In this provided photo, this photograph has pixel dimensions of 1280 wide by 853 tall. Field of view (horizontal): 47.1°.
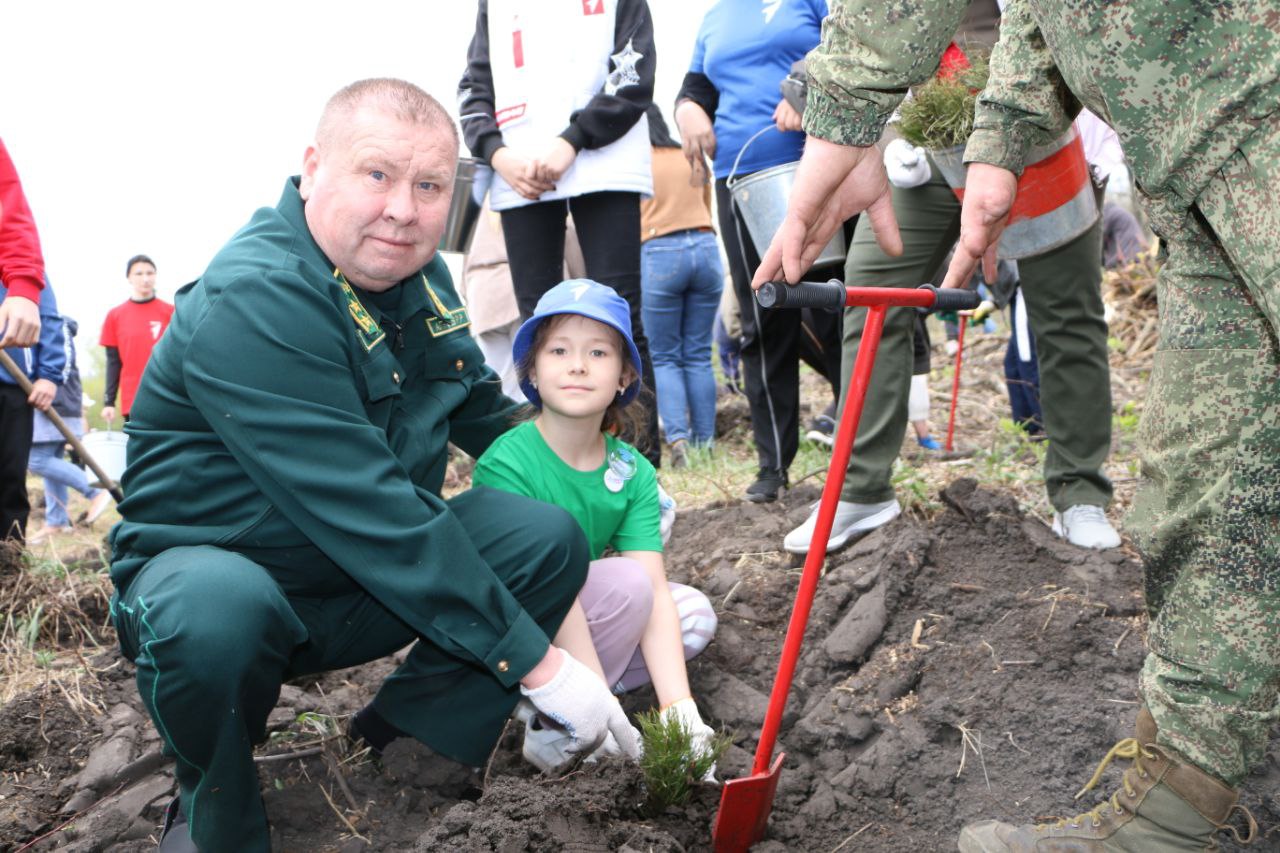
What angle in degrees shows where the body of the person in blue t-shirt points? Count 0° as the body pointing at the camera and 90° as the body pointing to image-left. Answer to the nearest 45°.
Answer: approximately 0°

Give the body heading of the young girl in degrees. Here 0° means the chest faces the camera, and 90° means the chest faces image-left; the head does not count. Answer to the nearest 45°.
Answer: approximately 0°

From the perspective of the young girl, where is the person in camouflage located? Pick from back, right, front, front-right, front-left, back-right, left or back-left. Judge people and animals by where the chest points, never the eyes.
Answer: front-left

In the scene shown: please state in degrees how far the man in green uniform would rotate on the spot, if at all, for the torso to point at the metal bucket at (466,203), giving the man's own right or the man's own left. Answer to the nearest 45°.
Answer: approximately 135° to the man's own left

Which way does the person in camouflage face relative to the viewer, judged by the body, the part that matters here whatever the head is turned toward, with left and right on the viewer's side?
facing to the left of the viewer

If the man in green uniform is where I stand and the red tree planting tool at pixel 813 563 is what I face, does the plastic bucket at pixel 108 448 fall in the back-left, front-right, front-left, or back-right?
back-left

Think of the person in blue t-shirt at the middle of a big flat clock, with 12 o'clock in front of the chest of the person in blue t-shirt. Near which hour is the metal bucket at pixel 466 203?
The metal bucket is roughly at 4 o'clock from the person in blue t-shirt.

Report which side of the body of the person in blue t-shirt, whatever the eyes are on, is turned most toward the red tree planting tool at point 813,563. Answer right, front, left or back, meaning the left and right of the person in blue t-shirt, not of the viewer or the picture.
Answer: front

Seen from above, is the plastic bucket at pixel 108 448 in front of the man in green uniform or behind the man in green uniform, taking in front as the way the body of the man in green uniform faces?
behind

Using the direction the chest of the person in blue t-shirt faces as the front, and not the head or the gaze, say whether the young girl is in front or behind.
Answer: in front
